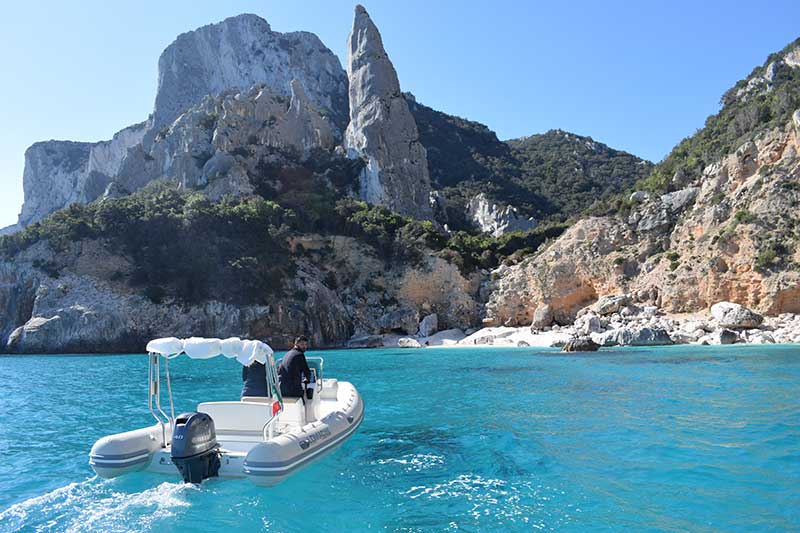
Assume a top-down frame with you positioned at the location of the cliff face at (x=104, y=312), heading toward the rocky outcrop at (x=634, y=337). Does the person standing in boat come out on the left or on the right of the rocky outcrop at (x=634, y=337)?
right

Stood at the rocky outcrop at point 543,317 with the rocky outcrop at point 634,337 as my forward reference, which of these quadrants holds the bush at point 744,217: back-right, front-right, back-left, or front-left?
front-left

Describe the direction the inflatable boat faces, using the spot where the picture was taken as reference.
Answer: facing away from the viewer and to the right of the viewer

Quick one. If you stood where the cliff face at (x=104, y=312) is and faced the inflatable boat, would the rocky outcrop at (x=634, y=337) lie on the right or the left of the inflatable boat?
left

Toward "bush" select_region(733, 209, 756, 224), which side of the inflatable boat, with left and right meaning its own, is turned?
front

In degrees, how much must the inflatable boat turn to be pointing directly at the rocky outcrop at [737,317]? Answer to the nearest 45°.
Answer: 0° — it already faces it

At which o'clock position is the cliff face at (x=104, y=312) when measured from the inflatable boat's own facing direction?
The cliff face is roughly at 10 o'clock from the inflatable boat.

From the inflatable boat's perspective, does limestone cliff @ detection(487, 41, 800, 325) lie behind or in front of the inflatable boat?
in front

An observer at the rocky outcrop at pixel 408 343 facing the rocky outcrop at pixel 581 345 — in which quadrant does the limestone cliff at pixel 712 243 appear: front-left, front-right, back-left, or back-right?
front-left

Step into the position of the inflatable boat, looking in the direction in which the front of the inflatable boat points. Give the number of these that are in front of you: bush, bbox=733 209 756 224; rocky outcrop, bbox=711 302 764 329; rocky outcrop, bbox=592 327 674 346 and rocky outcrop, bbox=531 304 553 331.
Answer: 4

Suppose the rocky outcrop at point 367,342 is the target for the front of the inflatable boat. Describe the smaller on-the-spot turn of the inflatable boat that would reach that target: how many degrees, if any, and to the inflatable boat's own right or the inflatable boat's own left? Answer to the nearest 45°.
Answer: approximately 45° to the inflatable boat's own left

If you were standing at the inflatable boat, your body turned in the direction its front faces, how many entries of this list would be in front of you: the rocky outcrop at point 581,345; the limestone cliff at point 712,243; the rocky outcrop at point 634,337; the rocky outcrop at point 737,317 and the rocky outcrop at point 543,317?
5

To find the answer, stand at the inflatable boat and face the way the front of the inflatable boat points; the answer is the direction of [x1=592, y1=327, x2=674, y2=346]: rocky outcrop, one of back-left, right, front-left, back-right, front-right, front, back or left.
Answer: front

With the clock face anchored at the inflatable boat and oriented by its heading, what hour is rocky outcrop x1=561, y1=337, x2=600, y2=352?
The rocky outcrop is roughly at 12 o'clock from the inflatable boat.

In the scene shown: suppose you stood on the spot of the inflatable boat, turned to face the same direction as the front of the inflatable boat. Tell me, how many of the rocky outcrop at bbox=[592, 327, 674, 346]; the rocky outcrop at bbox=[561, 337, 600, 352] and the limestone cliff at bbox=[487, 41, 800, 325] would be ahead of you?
3

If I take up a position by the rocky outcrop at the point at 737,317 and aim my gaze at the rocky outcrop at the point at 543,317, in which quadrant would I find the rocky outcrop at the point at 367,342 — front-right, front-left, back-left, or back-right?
front-left
